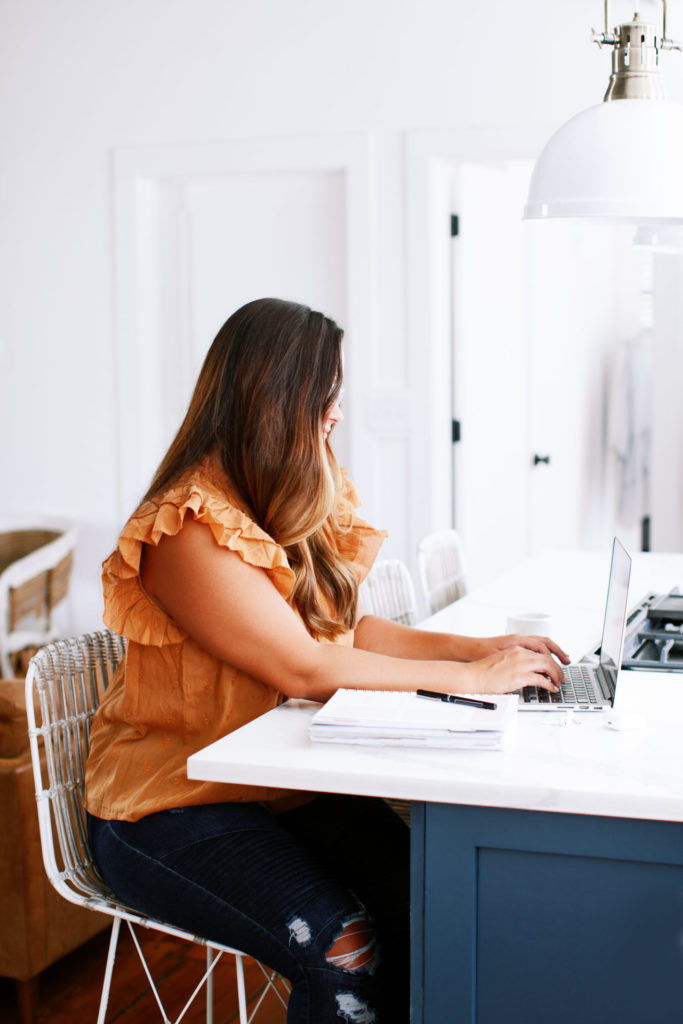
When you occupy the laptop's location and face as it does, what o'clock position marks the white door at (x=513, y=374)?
The white door is roughly at 3 o'clock from the laptop.

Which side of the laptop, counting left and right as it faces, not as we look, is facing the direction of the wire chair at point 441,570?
right

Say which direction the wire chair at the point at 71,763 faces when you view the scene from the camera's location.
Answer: facing to the right of the viewer

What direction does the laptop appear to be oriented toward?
to the viewer's left

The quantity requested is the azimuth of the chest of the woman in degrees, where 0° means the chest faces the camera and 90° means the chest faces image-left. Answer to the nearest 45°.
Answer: approximately 270°

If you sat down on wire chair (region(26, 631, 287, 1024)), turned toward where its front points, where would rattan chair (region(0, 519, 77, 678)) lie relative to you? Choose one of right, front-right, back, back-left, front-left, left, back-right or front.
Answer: left

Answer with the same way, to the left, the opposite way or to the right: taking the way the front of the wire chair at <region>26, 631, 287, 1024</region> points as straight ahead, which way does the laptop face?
the opposite way

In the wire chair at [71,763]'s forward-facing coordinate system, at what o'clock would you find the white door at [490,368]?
The white door is roughly at 10 o'clock from the wire chair.

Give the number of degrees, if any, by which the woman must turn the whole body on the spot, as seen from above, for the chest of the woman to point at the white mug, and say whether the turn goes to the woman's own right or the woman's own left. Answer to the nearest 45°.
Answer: approximately 45° to the woman's own left
